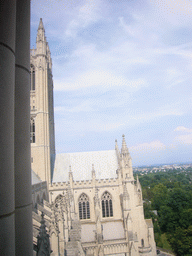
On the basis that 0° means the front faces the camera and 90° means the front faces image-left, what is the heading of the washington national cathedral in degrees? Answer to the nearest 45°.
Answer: approximately 0°

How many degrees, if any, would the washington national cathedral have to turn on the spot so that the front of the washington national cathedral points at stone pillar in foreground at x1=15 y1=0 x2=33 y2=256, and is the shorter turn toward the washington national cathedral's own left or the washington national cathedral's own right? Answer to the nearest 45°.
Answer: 0° — it already faces it

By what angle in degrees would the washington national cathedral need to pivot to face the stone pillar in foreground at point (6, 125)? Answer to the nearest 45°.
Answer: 0° — it already faces it
